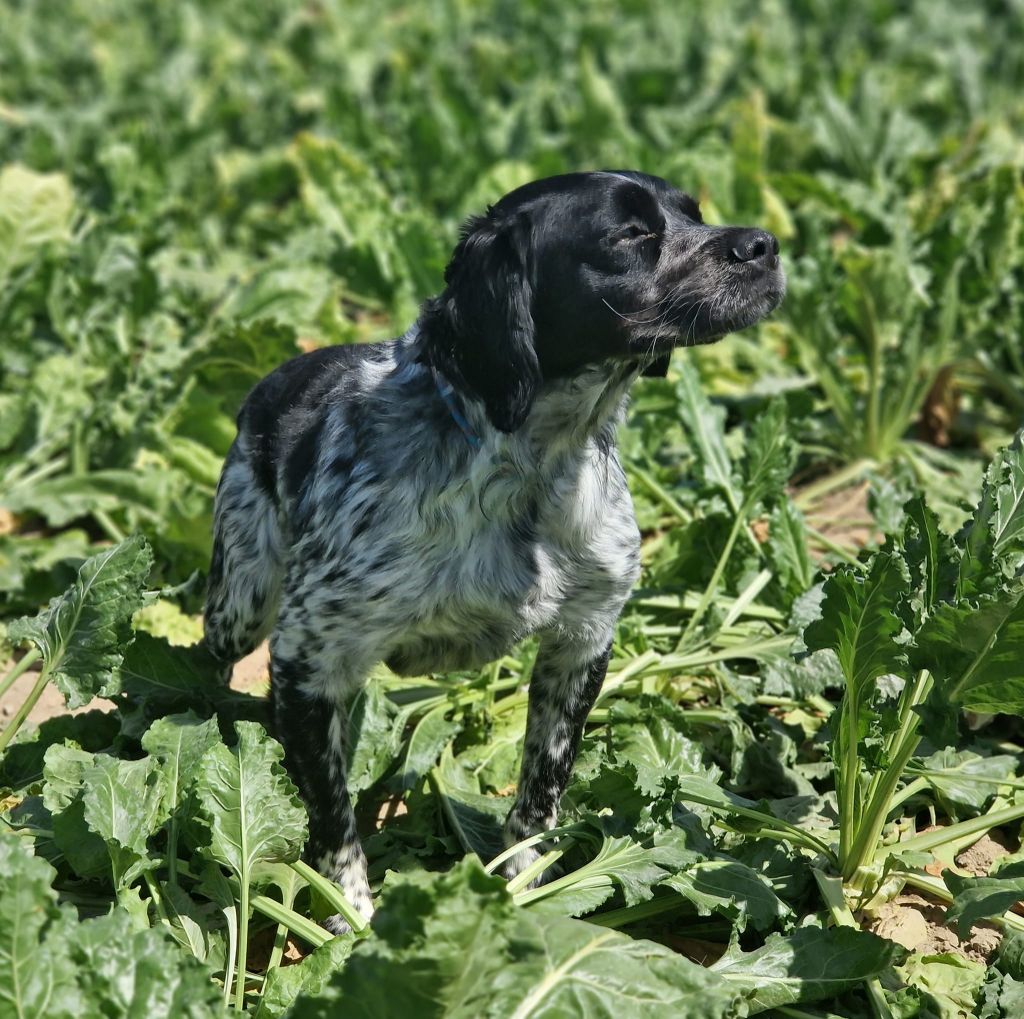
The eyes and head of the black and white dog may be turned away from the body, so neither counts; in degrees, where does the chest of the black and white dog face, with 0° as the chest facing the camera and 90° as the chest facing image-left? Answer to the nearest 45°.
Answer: approximately 315°
